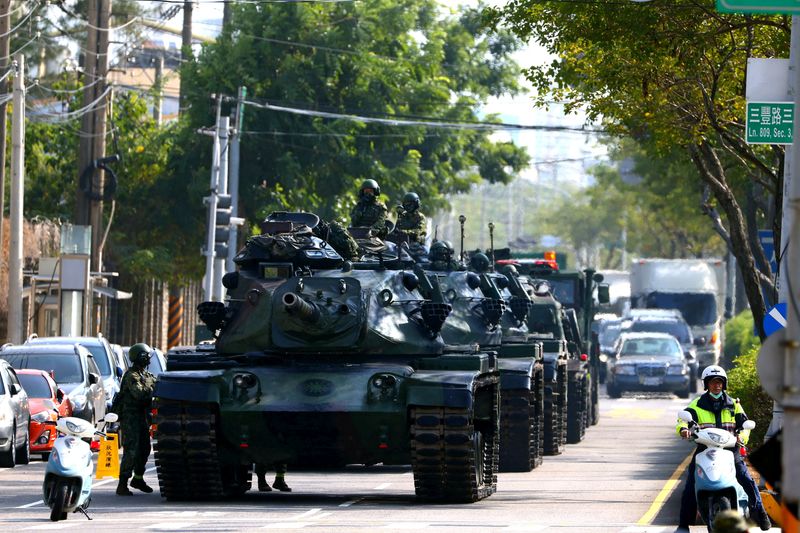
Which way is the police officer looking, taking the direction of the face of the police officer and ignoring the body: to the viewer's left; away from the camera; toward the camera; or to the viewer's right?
toward the camera

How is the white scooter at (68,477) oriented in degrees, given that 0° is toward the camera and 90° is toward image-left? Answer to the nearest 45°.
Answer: approximately 45°

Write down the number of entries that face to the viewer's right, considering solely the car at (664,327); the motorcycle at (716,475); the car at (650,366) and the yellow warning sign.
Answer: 0

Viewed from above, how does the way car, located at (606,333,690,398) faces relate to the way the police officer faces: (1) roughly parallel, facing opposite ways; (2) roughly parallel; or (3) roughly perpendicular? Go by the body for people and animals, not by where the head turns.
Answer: roughly parallel

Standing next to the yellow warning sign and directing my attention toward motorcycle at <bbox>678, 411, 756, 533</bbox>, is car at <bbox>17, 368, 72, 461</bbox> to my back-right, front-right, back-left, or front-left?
back-left

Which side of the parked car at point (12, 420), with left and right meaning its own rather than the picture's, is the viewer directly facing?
front

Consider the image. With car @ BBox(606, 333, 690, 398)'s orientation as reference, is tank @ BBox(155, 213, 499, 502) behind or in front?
in front

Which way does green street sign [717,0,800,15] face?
toward the camera

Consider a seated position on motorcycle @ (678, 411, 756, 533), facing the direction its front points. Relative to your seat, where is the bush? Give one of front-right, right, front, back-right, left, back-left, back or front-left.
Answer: back

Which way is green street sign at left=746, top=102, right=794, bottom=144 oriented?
toward the camera

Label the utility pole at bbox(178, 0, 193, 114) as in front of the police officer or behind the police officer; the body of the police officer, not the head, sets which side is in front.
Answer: behind

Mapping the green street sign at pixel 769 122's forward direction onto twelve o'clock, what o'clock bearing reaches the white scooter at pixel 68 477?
The white scooter is roughly at 2 o'clock from the green street sign.
